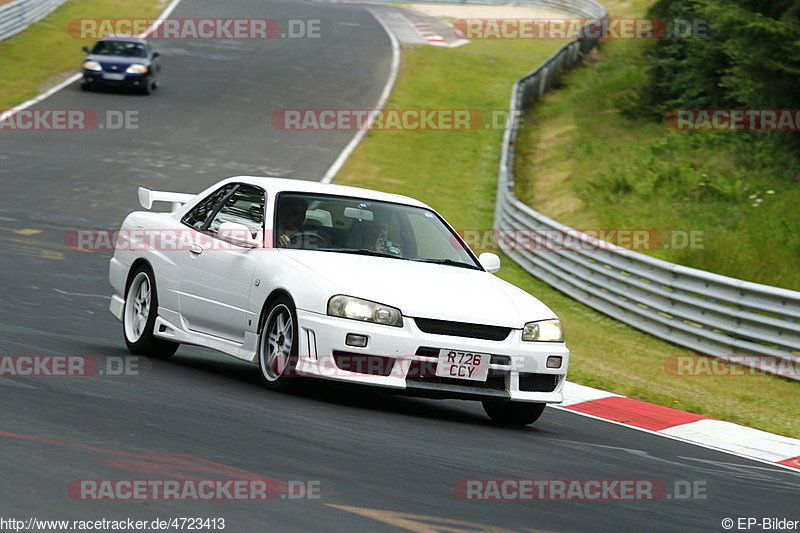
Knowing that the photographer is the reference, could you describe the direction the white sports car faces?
facing the viewer and to the right of the viewer

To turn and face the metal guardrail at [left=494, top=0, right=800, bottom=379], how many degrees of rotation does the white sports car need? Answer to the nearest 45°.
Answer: approximately 90° to its left

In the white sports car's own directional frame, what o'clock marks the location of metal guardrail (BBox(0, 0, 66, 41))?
The metal guardrail is roughly at 7 o'clock from the white sports car.
